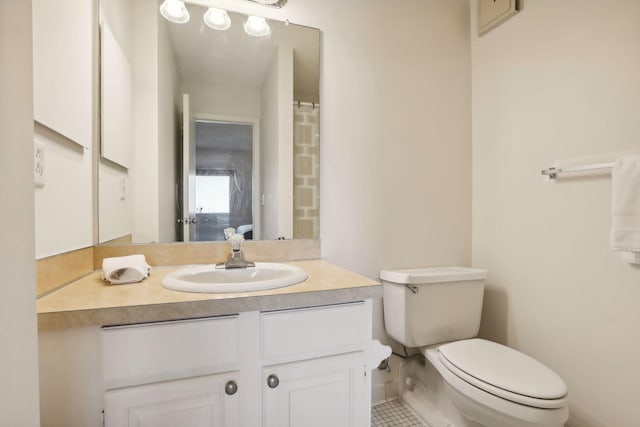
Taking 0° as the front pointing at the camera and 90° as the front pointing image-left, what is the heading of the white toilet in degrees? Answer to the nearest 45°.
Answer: approximately 315°

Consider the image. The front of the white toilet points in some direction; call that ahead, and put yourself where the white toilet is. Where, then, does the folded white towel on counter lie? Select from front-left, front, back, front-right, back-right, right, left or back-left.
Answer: right

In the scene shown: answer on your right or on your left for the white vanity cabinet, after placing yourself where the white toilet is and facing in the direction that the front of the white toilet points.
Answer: on your right
